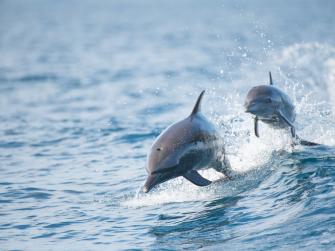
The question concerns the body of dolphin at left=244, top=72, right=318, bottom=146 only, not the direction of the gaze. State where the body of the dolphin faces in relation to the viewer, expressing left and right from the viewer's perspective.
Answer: facing the viewer and to the left of the viewer

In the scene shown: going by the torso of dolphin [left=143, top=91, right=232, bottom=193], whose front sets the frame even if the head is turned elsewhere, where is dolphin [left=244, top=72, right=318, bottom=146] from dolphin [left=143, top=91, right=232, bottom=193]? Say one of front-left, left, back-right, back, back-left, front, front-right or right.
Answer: back

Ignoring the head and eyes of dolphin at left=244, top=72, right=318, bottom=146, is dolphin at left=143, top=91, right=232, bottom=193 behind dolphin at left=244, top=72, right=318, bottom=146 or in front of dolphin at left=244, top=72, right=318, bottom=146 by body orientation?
in front

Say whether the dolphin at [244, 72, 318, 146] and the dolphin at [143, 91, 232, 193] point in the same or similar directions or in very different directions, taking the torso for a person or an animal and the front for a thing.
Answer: same or similar directions

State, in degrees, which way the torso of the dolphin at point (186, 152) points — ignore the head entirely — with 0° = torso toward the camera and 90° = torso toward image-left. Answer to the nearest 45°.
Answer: approximately 45°

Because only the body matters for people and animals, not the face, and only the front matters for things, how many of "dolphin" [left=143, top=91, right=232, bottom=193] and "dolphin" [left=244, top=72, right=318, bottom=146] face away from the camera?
0
